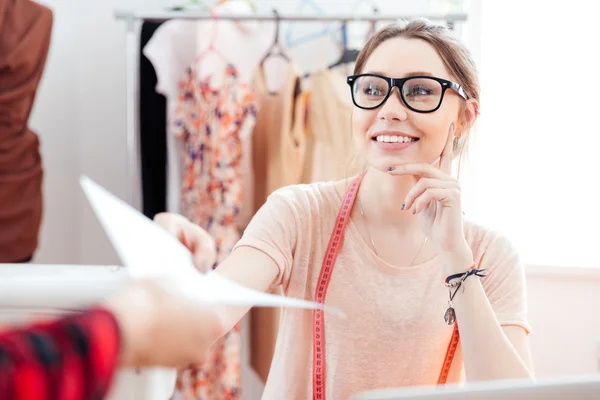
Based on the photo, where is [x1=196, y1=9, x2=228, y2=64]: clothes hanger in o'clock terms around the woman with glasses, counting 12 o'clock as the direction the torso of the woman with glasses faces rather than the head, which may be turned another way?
The clothes hanger is roughly at 5 o'clock from the woman with glasses.

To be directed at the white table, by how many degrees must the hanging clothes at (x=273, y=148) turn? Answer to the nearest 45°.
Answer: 0° — it already faces it

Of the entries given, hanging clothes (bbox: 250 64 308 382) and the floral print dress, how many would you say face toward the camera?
2

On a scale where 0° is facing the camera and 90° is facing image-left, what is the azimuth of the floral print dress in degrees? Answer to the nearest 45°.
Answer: approximately 0°

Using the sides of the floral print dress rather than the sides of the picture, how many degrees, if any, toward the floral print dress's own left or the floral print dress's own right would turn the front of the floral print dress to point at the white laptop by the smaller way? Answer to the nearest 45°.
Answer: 0° — it already faces it
